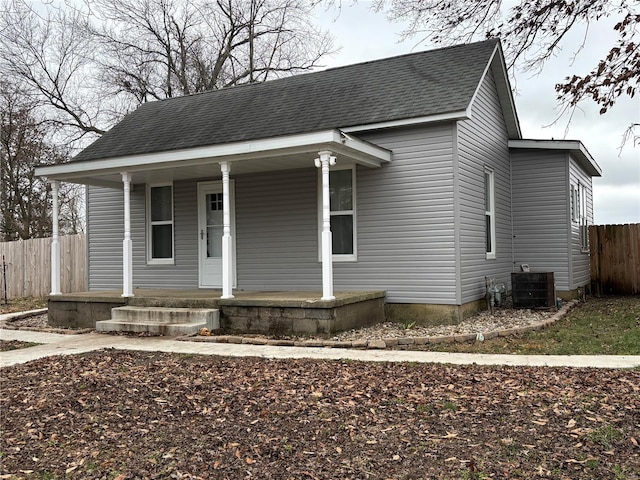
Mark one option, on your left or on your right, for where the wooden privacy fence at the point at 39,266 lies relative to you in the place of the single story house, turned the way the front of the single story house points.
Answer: on your right

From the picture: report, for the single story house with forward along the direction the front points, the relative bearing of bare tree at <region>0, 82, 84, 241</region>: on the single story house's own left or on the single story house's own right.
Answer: on the single story house's own right

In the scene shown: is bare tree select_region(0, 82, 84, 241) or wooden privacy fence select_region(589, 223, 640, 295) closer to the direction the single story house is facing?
the bare tree

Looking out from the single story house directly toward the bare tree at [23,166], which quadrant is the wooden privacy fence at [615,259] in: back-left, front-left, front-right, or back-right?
back-right

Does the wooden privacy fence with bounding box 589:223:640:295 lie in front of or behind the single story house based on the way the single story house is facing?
behind

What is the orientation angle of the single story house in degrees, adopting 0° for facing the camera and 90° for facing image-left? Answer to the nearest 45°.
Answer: approximately 45°
